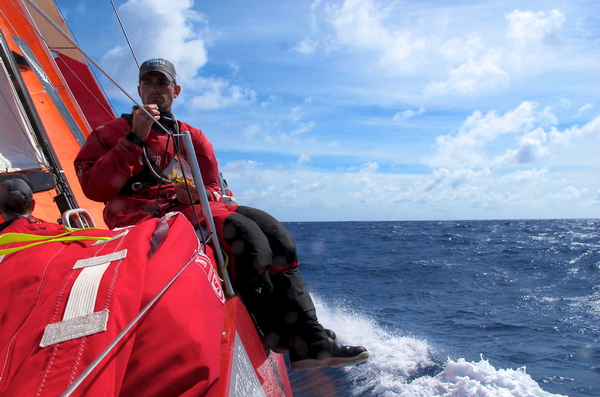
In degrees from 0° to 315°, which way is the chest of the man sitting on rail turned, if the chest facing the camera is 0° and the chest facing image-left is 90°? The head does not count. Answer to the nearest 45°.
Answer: approximately 315°

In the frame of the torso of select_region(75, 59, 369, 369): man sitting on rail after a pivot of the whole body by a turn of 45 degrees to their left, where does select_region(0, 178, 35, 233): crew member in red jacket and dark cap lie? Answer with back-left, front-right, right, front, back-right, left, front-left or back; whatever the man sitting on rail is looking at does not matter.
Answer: back-left
